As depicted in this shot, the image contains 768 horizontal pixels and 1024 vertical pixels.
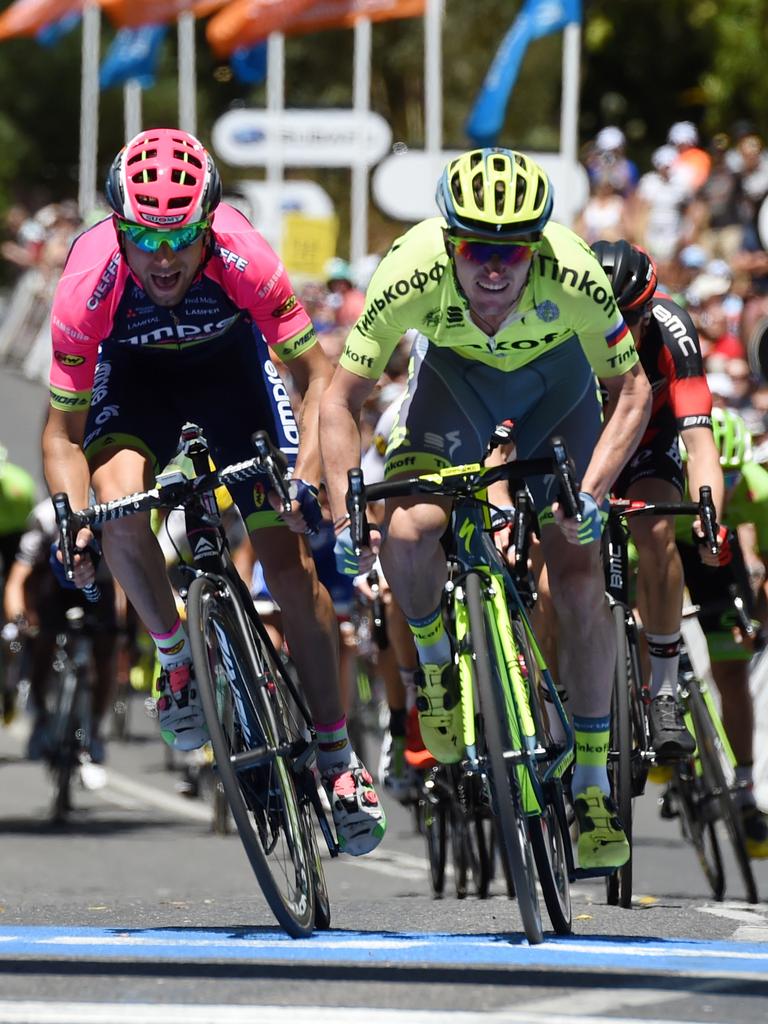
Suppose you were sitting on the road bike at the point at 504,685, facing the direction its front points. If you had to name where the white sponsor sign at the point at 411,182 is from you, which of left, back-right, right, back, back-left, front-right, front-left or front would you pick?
back

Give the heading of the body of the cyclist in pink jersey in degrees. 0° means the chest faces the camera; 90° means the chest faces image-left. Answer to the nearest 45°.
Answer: approximately 0°

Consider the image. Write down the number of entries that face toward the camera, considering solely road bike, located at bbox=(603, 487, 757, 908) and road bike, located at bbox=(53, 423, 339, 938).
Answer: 2

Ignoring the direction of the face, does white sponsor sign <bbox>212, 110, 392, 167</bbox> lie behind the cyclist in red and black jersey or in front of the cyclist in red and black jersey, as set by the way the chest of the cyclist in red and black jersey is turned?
behind

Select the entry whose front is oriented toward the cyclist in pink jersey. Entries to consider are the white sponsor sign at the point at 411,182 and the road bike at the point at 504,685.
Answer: the white sponsor sign

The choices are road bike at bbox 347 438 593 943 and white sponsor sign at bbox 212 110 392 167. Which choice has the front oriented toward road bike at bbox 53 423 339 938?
the white sponsor sign

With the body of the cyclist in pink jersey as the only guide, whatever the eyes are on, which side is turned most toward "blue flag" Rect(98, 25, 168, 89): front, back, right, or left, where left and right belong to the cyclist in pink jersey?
back

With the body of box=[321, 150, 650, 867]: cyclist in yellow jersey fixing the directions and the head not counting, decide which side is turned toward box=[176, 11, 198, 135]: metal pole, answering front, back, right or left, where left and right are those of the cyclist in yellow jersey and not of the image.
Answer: back

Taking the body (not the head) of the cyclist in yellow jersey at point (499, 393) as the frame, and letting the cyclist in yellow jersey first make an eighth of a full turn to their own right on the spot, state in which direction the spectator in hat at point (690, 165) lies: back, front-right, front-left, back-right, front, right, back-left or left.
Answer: back-right

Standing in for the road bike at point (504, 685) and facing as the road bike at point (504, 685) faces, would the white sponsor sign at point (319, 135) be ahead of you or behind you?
behind

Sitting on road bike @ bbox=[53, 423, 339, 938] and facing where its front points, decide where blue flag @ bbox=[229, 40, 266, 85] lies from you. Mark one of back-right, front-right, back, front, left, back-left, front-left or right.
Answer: back

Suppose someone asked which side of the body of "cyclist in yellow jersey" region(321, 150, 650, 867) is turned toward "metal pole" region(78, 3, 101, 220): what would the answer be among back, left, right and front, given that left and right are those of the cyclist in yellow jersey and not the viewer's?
back

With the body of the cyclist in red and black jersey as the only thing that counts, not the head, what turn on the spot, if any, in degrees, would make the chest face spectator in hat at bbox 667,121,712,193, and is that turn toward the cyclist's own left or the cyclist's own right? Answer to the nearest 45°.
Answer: approximately 180°

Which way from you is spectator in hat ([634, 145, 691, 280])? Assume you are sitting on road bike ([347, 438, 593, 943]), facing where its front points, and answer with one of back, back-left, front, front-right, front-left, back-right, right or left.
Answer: back
